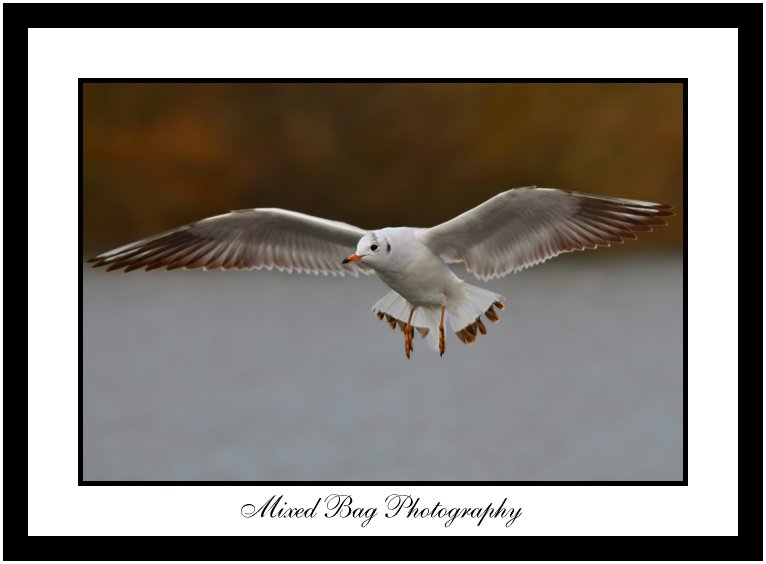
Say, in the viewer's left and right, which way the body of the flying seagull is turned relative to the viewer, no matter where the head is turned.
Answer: facing the viewer and to the left of the viewer
